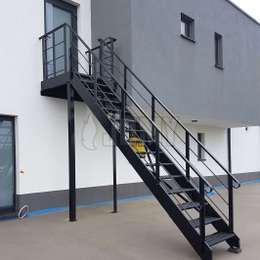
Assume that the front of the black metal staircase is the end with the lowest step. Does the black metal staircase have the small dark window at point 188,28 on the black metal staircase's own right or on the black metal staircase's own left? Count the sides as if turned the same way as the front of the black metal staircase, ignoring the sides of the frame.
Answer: on the black metal staircase's own left

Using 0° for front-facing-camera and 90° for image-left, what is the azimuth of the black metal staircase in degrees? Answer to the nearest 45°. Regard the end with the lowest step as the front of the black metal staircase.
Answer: approximately 315°

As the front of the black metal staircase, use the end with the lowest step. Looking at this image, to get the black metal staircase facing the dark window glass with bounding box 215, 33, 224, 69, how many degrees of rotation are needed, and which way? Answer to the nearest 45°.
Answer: approximately 90° to its left

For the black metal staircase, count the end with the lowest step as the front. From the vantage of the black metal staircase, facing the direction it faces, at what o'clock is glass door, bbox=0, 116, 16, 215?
The glass door is roughly at 5 o'clock from the black metal staircase.
